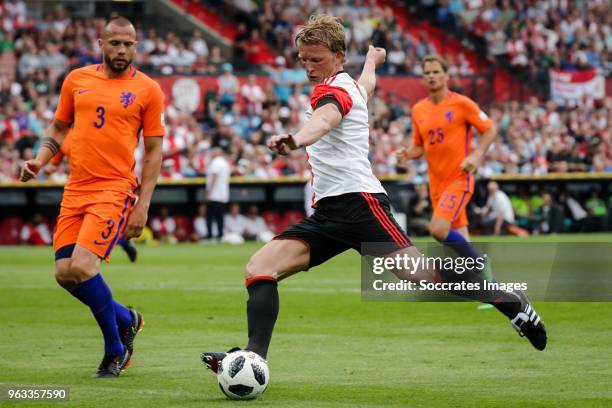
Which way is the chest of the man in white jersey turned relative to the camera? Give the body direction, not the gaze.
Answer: to the viewer's left

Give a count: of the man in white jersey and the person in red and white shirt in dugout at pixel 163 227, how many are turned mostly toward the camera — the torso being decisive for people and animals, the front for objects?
1

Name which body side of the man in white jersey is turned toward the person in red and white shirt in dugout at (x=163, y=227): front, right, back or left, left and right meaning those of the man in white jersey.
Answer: right

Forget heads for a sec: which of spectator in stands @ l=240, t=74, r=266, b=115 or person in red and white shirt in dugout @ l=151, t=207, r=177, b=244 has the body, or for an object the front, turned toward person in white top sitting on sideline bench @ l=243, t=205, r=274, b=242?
spectator in stands @ l=240, t=74, r=266, b=115

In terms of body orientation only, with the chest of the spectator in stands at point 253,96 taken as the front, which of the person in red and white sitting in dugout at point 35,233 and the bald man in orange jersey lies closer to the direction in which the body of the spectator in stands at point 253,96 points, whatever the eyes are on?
the bald man in orange jersey

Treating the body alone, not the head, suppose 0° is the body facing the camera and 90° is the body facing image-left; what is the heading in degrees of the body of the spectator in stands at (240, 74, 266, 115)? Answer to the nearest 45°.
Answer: approximately 0°

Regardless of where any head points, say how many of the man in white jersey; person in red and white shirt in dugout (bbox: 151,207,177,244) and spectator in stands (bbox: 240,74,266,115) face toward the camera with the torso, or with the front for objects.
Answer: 2

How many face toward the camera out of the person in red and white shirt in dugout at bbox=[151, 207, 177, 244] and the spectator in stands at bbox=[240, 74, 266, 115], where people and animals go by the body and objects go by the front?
2
